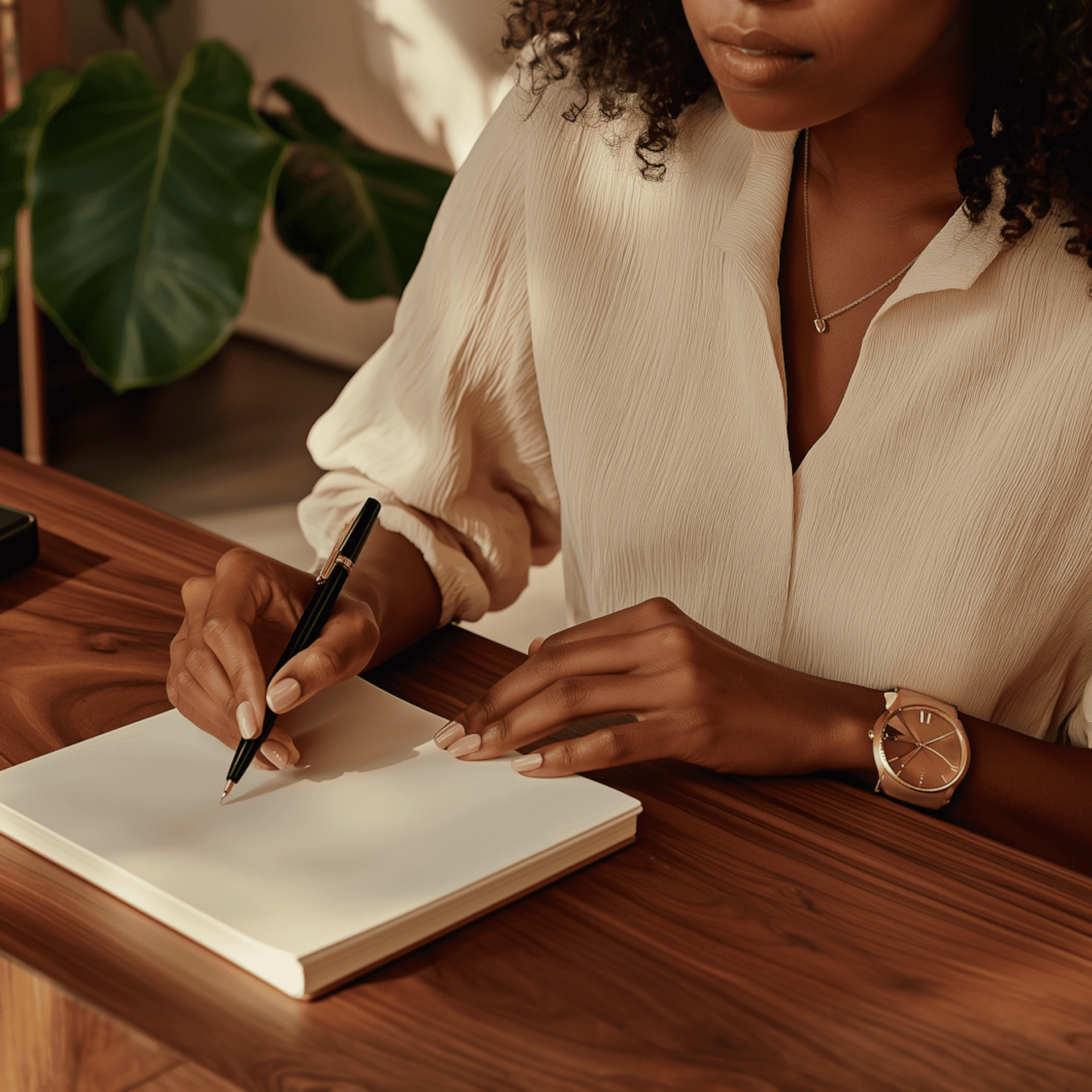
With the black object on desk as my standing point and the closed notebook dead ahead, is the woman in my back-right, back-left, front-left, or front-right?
front-left

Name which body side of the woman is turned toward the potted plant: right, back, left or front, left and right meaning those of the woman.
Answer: right

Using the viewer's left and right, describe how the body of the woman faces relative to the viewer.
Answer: facing the viewer and to the left of the viewer

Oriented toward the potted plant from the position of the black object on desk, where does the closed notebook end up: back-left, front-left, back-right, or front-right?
back-right

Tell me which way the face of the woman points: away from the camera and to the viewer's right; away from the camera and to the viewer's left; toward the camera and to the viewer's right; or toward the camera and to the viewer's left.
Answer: toward the camera and to the viewer's left
